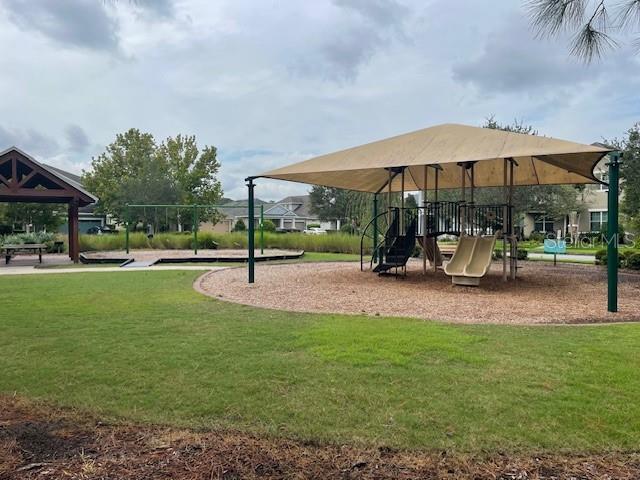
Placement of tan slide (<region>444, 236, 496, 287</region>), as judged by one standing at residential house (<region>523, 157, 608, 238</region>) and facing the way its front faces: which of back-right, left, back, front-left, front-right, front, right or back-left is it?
front

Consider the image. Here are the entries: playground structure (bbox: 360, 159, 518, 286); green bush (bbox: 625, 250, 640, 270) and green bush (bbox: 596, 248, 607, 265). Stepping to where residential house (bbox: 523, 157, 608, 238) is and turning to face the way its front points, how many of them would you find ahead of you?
3

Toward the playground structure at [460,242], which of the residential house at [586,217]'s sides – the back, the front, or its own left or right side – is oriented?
front

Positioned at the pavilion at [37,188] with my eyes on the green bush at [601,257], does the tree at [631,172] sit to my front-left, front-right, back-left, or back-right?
front-left

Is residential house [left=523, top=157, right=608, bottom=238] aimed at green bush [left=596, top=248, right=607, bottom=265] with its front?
yes

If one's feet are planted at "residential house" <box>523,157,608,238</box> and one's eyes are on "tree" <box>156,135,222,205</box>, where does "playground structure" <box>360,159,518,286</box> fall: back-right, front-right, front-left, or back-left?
front-left

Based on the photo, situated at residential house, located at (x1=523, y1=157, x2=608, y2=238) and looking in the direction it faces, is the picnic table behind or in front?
in front

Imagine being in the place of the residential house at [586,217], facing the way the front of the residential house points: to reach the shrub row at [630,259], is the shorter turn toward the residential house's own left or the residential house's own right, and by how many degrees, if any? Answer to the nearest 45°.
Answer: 0° — it already faces it

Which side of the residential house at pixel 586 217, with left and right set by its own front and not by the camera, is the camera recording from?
front

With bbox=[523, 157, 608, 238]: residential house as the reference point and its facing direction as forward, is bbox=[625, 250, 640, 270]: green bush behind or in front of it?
in front

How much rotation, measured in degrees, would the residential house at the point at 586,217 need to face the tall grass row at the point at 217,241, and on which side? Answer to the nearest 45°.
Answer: approximately 45° to its right

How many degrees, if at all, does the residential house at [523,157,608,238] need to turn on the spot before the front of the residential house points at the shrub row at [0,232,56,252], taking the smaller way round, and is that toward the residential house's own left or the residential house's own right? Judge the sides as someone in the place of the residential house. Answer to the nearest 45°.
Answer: approximately 45° to the residential house's own right
